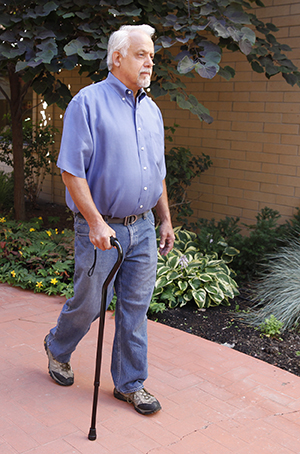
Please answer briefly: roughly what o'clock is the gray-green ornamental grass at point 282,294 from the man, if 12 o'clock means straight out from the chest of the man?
The gray-green ornamental grass is roughly at 9 o'clock from the man.

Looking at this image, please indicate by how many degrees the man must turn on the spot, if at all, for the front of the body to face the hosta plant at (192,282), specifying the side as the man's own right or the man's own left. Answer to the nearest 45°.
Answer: approximately 135° to the man's own left

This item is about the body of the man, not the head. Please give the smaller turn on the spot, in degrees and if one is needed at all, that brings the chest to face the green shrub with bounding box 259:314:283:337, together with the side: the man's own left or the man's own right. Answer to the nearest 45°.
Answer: approximately 90° to the man's own left

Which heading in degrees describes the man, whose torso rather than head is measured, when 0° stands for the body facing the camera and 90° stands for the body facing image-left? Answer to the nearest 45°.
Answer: approximately 315°

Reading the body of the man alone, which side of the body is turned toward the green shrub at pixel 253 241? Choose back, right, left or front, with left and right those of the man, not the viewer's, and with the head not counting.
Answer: left
